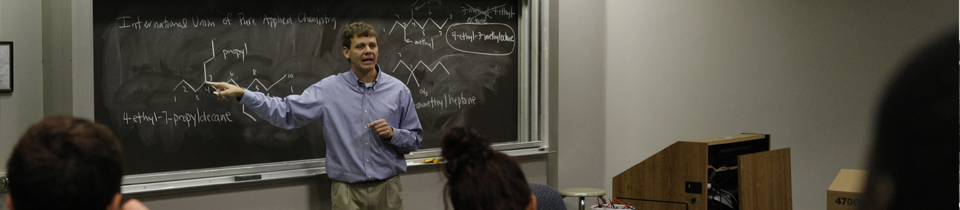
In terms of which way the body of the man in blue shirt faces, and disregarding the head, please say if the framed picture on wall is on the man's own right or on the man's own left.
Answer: on the man's own right

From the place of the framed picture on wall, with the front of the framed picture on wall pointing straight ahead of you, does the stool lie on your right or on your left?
on your left

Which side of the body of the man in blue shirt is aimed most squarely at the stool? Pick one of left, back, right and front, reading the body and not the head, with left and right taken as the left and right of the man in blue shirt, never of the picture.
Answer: left

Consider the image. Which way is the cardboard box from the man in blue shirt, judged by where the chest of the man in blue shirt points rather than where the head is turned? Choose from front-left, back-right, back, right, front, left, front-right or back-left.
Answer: front-left

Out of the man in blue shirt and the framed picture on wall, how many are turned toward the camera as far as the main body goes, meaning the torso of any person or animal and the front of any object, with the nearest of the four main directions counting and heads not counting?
2

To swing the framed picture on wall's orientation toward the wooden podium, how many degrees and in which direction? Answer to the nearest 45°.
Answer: approximately 45° to its left

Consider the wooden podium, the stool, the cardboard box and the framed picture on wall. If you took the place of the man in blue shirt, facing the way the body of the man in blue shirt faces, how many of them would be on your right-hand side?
1

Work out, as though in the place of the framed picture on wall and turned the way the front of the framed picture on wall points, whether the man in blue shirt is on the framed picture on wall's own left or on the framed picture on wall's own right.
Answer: on the framed picture on wall's own left

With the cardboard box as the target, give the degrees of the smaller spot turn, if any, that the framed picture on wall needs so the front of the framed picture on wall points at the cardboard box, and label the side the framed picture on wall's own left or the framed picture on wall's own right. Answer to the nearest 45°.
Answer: approximately 45° to the framed picture on wall's own left

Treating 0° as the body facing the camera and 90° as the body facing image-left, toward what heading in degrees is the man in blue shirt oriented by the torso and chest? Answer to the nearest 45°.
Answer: approximately 0°
